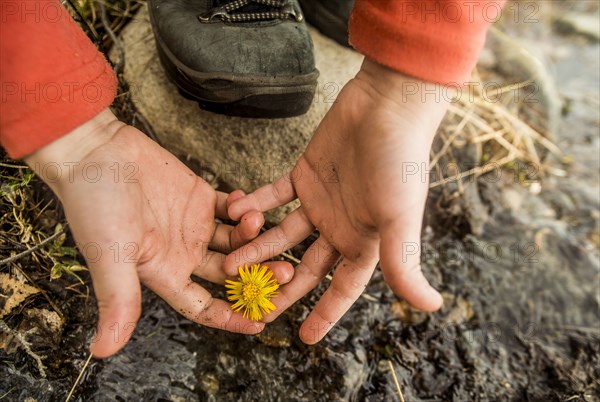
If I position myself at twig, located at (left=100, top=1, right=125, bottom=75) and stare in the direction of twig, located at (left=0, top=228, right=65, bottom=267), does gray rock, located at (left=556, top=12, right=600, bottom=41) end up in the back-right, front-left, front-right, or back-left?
back-left

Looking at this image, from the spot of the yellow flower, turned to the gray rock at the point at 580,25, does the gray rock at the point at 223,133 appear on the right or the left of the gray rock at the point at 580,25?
left

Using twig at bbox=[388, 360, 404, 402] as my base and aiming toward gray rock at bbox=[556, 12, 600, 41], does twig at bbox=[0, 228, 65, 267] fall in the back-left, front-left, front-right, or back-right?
back-left

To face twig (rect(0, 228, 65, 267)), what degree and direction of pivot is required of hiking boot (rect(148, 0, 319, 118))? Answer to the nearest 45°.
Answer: approximately 45° to its right

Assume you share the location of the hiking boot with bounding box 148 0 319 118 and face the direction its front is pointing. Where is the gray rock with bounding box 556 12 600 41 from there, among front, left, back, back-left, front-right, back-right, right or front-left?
back-left

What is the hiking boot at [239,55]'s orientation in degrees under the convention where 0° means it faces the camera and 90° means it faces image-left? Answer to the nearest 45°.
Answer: approximately 0°
